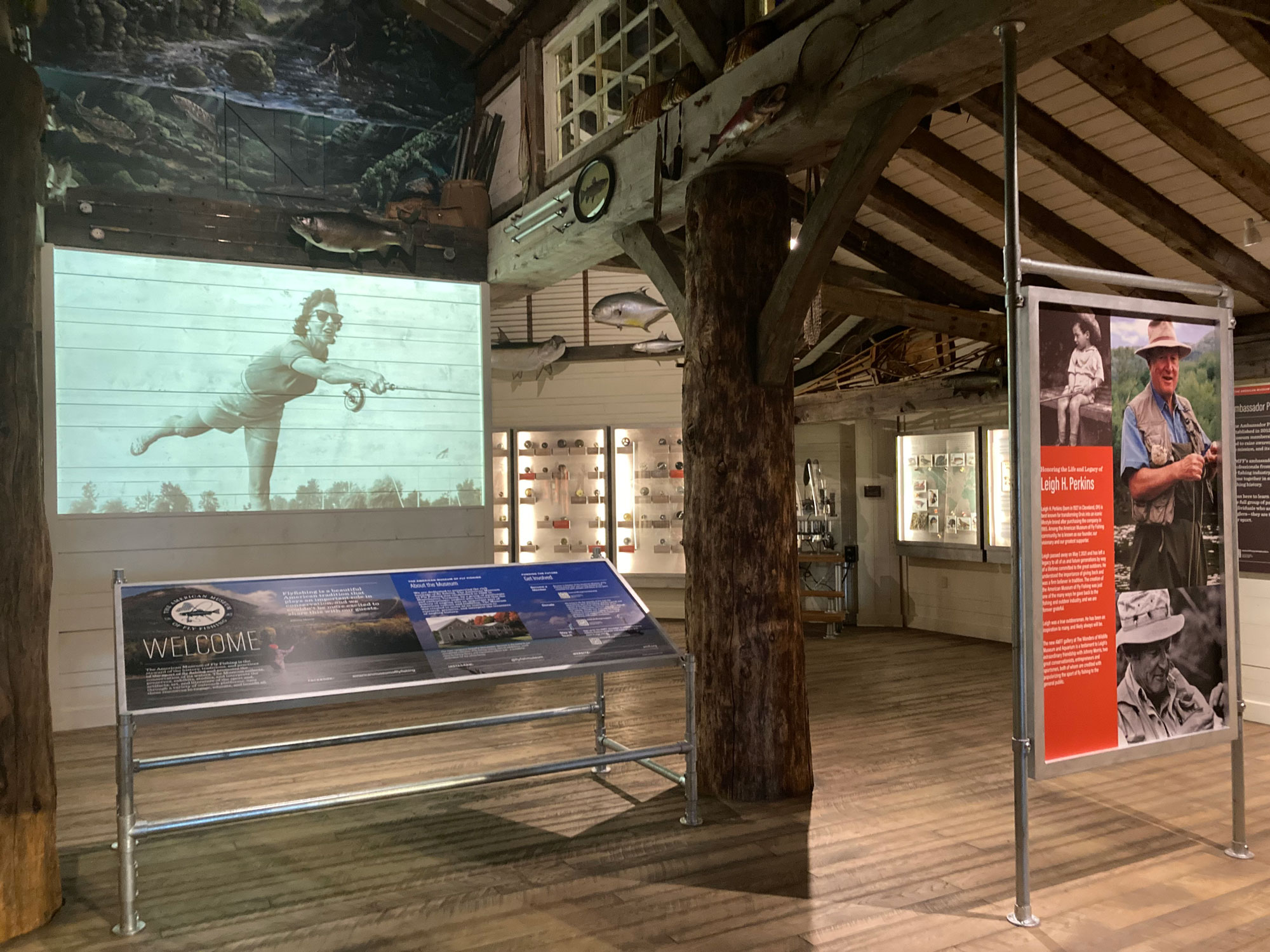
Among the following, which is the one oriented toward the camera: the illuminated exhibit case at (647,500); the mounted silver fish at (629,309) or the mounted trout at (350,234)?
the illuminated exhibit case

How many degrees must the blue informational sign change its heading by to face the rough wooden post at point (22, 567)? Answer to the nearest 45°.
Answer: approximately 90° to its right

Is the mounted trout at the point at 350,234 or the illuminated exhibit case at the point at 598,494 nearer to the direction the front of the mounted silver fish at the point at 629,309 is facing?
the mounted trout

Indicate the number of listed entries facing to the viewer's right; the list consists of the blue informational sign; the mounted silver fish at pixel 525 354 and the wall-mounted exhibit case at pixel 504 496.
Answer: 1

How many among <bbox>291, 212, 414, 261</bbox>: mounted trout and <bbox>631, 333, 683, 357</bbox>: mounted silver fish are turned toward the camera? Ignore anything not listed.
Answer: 0

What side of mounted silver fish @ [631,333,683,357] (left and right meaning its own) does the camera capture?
left

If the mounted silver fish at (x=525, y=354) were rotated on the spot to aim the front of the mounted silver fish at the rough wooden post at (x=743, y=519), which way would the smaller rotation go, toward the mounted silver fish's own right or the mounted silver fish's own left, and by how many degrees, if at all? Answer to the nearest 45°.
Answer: approximately 90° to the mounted silver fish's own right

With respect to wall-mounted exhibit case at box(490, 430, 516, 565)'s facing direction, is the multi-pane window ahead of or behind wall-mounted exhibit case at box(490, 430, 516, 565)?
ahead

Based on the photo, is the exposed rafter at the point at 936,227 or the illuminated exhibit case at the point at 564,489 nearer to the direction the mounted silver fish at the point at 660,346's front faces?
the illuminated exhibit case

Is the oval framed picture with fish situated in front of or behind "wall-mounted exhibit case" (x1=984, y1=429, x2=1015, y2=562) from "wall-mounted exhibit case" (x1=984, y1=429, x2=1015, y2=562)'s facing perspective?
in front

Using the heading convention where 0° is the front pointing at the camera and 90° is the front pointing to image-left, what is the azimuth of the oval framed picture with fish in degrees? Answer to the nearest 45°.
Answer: approximately 45°

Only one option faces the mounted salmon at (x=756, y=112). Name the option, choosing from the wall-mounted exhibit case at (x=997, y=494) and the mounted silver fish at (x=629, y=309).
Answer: the wall-mounted exhibit case

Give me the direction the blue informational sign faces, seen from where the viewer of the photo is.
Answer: facing the viewer

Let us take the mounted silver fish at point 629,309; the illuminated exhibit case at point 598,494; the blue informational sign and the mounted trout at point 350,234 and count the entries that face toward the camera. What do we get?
2

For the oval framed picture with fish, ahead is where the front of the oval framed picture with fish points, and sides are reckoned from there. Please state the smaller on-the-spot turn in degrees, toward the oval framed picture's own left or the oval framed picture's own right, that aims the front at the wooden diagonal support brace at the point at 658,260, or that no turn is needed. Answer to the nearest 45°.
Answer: approximately 90° to the oval framed picture's own left

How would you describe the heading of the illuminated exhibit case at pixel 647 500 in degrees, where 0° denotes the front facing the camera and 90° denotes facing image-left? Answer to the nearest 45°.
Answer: approximately 0°

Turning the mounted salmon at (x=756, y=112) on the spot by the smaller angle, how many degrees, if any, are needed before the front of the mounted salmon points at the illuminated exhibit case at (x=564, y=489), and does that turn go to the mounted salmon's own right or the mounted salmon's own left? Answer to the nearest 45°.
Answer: approximately 135° to the mounted salmon's own left
